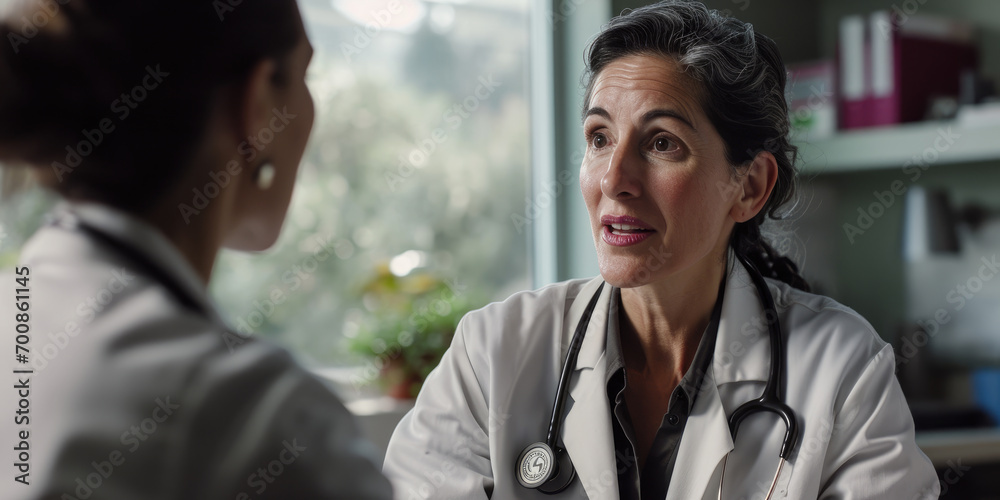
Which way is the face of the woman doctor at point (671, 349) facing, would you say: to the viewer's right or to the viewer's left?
to the viewer's left

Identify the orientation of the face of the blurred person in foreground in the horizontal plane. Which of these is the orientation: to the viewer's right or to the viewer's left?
to the viewer's right

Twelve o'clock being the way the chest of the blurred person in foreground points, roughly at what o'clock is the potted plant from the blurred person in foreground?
The potted plant is roughly at 11 o'clock from the blurred person in foreground.

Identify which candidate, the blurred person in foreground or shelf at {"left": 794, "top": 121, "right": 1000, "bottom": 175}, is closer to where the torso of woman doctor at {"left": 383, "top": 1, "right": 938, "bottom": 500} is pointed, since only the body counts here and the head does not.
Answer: the blurred person in foreground

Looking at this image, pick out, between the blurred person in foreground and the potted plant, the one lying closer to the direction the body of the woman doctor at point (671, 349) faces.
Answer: the blurred person in foreground

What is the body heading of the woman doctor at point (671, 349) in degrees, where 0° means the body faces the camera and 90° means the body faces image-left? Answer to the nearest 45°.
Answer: approximately 45°

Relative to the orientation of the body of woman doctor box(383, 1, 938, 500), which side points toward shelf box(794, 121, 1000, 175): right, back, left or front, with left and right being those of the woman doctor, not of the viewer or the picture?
back

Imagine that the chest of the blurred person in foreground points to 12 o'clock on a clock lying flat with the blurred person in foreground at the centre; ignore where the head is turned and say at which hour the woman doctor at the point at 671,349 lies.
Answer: The woman doctor is roughly at 12 o'clock from the blurred person in foreground.

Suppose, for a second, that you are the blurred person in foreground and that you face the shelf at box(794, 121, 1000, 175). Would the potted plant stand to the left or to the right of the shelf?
left

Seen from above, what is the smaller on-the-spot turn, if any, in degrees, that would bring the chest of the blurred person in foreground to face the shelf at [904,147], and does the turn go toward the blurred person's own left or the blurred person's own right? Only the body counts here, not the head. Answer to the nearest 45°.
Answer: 0° — they already face it
